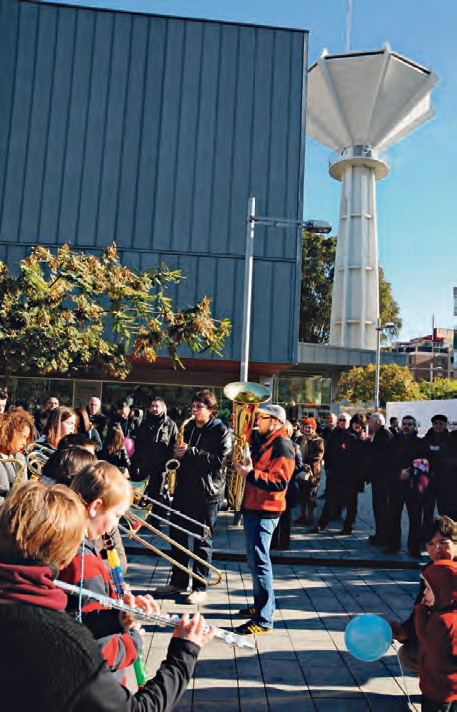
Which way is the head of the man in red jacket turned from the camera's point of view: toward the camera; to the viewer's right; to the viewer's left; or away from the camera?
to the viewer's left

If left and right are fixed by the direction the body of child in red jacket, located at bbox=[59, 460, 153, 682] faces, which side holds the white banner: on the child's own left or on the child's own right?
on the child's own left

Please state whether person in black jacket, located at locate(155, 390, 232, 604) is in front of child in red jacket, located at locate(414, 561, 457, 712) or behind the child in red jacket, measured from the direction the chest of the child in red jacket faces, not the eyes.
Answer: in front

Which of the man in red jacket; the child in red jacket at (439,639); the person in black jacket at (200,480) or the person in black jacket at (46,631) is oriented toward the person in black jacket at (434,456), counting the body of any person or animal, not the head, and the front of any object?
the person in black jacket at (46,631)

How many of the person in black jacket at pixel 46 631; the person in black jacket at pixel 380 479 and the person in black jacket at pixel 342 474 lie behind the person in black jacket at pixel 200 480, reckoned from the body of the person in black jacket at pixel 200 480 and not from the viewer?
2

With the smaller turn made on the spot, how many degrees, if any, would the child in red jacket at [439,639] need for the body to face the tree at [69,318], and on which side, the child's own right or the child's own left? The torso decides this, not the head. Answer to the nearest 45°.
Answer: approximately 45° to the child's own right

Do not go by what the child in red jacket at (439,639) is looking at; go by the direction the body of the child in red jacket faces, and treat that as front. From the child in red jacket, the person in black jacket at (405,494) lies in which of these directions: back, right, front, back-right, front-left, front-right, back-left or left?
right

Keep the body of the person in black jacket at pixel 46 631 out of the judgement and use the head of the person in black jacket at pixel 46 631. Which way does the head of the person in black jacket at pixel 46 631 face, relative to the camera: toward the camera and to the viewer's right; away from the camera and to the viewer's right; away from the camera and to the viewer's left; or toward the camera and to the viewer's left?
away from the camera and to the viewer's right

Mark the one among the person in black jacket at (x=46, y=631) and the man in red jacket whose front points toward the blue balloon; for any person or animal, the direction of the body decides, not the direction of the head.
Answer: the person in black jacket

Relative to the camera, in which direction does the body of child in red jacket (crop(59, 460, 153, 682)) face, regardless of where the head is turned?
to the viewer's right

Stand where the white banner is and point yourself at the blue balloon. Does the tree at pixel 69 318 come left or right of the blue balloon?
right

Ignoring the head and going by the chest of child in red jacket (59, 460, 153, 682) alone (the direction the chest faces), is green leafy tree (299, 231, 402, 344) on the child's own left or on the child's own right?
on the child's own left

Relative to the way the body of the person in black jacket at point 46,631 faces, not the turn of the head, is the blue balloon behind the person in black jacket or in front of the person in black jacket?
in front
